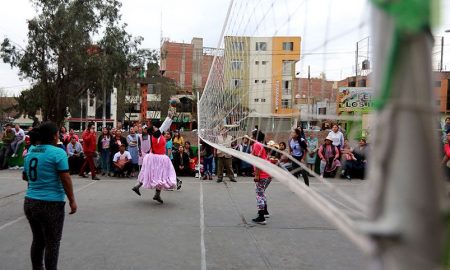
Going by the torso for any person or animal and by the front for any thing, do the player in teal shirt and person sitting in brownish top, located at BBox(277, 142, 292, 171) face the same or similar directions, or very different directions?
very different directions

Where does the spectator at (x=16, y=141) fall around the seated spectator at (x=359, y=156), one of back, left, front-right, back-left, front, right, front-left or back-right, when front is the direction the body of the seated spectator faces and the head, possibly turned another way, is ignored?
right

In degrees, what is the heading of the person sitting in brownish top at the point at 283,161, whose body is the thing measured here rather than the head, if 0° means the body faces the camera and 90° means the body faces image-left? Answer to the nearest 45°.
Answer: approximately 45°

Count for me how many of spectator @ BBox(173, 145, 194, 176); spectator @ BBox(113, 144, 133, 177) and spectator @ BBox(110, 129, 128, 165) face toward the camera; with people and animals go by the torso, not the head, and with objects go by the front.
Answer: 3

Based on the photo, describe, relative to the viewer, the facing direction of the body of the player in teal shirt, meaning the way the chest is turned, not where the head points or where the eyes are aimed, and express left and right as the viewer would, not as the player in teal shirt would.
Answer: facing away from the viewer and to the right of the viewer

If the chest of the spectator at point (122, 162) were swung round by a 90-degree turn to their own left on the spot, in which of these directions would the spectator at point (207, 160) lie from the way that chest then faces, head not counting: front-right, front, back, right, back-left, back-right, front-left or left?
front
